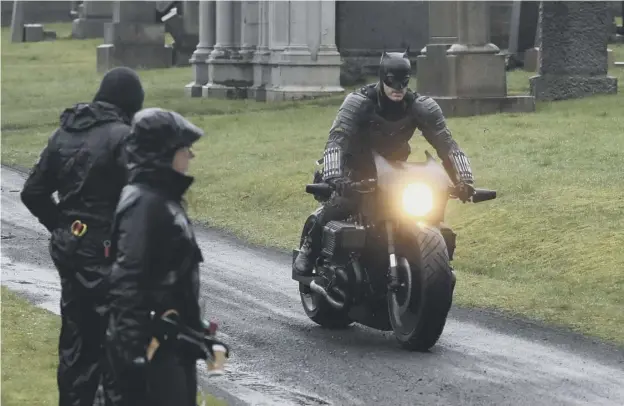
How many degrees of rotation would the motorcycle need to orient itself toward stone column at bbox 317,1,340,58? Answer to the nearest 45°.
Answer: approximately 135° to its left

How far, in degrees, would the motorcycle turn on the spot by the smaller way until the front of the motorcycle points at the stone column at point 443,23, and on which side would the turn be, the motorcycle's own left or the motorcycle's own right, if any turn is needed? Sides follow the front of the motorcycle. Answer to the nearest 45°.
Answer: approximately 135° to the motorcycle's own left

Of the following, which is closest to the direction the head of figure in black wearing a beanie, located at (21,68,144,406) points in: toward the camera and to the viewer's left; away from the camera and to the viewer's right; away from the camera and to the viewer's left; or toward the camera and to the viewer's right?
away from the camera and to the viewer's right

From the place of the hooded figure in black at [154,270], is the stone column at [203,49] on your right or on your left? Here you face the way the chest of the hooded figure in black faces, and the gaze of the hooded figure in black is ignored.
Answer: on your left

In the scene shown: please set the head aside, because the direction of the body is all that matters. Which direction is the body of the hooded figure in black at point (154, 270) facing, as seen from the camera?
to the viewer's right

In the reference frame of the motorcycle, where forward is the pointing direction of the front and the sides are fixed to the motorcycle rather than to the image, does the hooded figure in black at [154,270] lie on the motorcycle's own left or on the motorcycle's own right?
on the motorcycle's own right

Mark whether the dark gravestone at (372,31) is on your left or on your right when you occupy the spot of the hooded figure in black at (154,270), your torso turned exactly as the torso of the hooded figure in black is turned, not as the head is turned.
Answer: on your left

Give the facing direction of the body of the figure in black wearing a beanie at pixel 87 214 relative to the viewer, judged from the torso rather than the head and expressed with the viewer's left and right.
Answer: facing away from the viewer and to the right of the viewer
